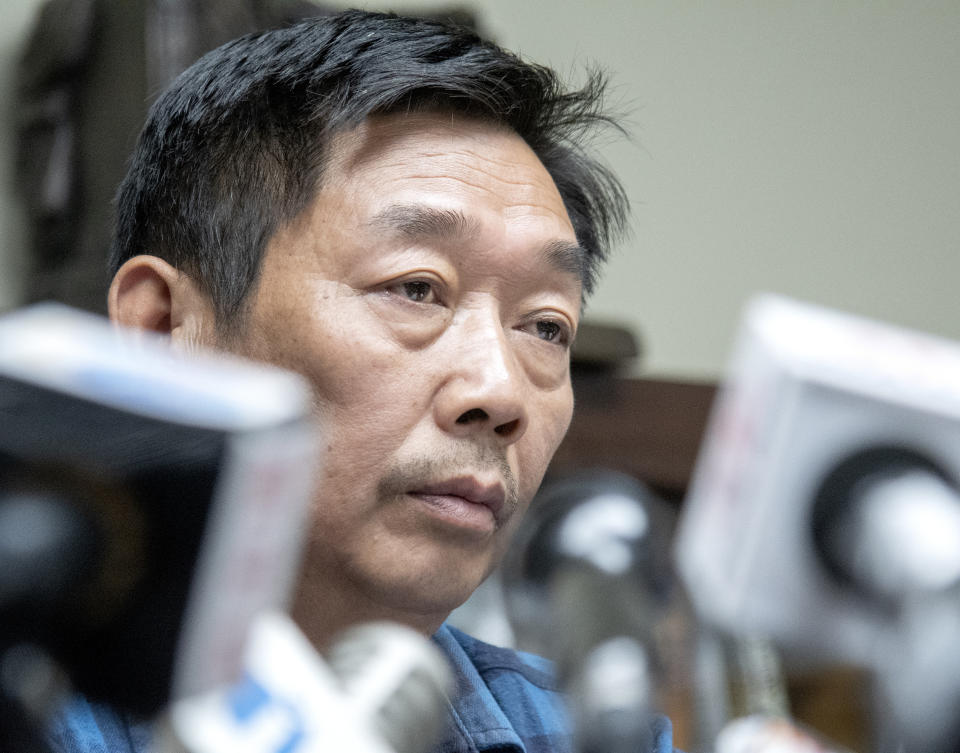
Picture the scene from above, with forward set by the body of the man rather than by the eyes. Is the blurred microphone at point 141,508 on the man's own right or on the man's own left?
on the man's own right

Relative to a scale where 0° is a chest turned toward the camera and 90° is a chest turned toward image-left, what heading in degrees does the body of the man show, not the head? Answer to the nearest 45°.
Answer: approximately 315°

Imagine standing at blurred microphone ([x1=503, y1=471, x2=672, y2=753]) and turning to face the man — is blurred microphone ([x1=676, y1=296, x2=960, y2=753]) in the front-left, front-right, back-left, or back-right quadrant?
back-right

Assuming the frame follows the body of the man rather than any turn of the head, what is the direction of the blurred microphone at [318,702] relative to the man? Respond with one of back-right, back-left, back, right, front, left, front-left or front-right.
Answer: front-right
